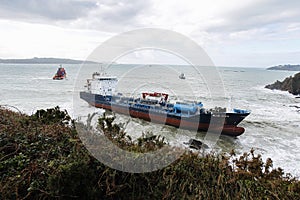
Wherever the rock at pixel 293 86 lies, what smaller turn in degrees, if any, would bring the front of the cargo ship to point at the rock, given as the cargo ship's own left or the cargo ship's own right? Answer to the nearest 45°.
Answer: approximately 90° to the cargo ship's own left

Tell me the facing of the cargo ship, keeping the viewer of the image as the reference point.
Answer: facing the viewer and to the right of the viewer
